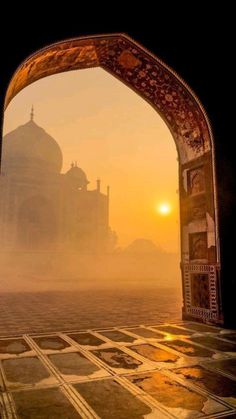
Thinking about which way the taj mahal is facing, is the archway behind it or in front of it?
in front
